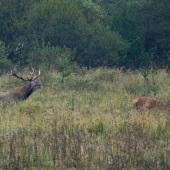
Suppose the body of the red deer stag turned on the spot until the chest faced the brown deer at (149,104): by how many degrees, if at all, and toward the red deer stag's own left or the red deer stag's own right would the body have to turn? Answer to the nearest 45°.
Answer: approximately 45° to the red deer stag's own right

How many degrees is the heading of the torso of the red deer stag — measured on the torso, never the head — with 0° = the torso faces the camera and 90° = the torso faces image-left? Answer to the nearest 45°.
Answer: approximately 270°
